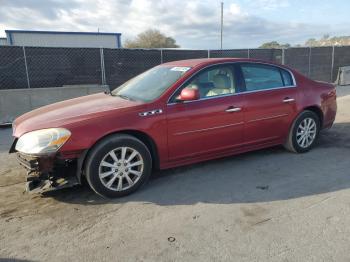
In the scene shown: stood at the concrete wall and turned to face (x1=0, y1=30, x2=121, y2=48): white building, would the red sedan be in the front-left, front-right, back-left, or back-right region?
back-right

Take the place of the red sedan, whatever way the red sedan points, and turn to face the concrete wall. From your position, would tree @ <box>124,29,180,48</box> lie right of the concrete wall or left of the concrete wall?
right

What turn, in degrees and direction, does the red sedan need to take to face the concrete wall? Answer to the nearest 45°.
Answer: approximately 90° to its right

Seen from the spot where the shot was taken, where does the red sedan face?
facing the viewer and to the left of the viewer

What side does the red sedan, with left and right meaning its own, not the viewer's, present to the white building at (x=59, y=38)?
right

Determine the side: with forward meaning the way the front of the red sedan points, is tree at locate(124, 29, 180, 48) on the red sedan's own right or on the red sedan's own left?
on the red sedan's own right

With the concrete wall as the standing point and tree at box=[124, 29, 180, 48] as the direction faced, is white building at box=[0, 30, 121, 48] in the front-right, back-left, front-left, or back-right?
front-left

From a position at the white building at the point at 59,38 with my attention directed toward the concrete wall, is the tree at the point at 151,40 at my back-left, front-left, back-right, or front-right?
back-left
